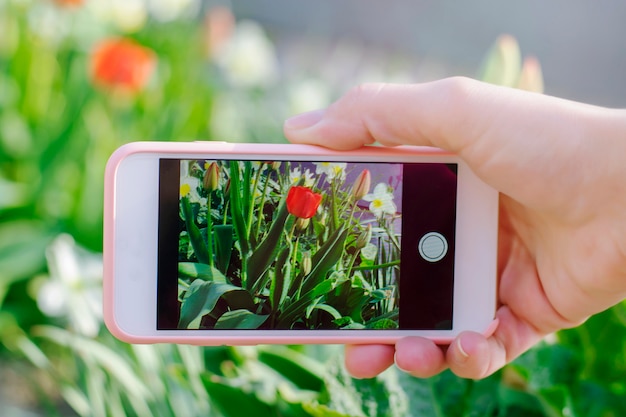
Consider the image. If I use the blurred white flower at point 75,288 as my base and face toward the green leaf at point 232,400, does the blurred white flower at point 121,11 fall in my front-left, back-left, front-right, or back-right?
back-left

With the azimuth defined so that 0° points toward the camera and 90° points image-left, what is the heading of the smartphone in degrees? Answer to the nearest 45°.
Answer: approximately 0°

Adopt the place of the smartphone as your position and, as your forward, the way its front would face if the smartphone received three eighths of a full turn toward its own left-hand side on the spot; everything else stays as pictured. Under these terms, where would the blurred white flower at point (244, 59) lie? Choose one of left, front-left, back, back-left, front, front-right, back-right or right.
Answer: front-left

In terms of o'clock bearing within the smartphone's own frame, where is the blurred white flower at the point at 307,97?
The blurred white flower is roughly at 6 o'clock from the smartphone.

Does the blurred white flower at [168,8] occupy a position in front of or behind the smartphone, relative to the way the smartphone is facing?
behind

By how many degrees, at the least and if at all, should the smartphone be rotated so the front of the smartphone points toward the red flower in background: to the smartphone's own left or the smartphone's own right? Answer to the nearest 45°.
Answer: approximately 135° to the smartphone's own right

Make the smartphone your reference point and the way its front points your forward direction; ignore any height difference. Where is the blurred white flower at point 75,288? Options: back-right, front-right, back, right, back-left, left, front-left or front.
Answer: back-right

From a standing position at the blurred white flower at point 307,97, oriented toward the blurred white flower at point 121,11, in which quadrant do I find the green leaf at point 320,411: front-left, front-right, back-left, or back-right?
back-left

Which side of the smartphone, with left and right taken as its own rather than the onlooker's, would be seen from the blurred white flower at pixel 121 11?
back
